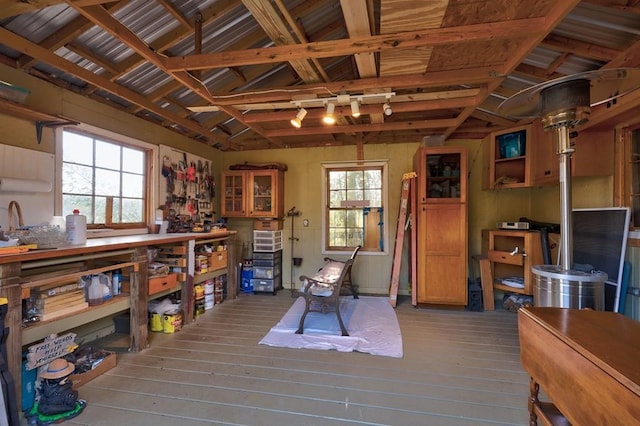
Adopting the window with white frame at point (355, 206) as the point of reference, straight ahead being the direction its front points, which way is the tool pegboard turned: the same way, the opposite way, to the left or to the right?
to the left

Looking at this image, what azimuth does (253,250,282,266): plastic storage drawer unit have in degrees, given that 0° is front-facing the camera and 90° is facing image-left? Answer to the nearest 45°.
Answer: approximately 0°

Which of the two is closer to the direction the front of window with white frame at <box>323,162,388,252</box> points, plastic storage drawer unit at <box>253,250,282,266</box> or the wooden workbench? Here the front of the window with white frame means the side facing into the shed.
the wooden workbench

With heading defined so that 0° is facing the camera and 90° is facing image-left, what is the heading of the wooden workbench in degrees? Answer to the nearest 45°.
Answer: approximately 315°

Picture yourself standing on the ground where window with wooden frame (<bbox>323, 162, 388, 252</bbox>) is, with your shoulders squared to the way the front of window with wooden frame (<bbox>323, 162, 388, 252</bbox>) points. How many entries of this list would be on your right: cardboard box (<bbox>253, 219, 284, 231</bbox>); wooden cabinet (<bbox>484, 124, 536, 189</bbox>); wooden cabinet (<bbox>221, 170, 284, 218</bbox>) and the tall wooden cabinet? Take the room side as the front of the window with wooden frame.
2

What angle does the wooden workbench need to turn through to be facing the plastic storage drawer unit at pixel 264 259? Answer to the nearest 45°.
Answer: approximately 90° to its left

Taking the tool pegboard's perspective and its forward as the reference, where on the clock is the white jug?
The white jug is roughly at 2 o'clock from the tool pegboard.

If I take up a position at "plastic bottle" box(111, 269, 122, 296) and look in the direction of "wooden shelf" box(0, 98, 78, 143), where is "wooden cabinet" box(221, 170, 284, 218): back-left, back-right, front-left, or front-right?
back-right

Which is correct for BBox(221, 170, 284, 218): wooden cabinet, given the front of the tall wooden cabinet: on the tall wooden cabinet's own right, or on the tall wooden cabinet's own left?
on the tall wooden cabinet's own right
